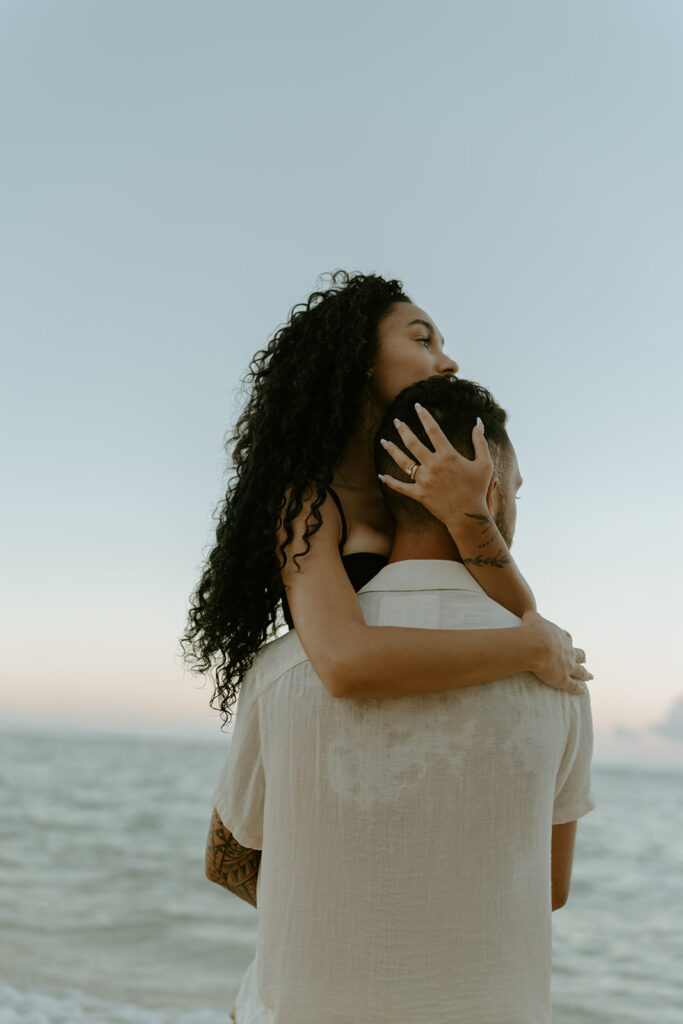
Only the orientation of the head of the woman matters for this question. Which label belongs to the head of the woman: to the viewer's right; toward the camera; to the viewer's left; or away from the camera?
to the viewer's right

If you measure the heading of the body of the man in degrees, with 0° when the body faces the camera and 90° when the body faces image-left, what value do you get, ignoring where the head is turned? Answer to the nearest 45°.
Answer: approximately 180°
